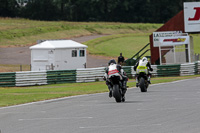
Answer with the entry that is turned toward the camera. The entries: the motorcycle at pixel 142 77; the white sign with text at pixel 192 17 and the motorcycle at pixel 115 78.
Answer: the white sign with text

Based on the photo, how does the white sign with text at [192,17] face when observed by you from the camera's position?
facing the viewer

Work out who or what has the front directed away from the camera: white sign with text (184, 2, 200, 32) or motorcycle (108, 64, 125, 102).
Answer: the motorcycle

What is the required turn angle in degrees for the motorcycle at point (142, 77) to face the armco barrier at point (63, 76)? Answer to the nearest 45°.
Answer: approximately 45° to its left

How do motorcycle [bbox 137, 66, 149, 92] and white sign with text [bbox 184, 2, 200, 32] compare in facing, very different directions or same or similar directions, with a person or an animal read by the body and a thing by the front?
very different directions

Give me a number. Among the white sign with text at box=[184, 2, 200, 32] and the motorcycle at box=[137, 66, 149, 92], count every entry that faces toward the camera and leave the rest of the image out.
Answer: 1

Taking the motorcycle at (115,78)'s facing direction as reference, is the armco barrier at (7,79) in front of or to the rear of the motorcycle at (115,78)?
in front

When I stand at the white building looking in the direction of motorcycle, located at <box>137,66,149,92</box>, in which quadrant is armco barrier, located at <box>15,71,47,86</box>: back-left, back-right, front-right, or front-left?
front-right

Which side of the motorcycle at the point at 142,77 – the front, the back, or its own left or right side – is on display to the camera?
back

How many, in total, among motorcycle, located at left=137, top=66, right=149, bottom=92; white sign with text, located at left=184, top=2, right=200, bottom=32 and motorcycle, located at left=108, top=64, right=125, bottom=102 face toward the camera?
1

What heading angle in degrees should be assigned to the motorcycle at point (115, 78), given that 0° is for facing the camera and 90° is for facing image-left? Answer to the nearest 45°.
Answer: approximately 180°

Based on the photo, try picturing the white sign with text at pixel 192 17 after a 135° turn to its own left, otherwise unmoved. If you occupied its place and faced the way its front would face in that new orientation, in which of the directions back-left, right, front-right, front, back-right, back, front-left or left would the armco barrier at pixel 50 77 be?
back
